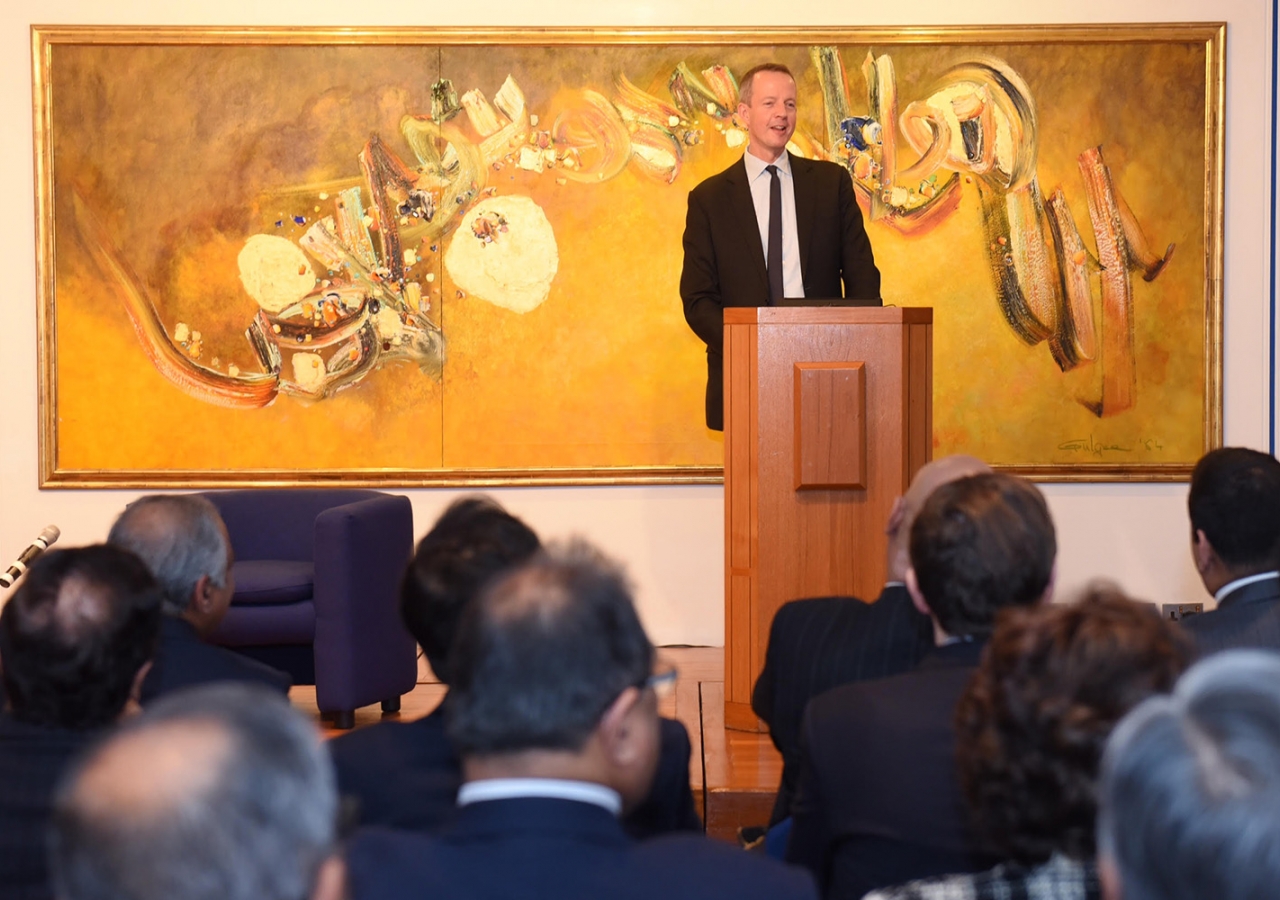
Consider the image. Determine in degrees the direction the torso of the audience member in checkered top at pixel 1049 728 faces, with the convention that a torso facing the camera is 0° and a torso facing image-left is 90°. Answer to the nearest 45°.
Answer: approximately 180°

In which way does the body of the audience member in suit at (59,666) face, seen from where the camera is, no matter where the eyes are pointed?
away from the camera

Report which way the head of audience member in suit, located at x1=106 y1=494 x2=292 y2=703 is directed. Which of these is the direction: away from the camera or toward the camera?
away from the camera

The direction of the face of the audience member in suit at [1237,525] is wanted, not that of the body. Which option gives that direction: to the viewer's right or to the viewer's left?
to the viewer's left

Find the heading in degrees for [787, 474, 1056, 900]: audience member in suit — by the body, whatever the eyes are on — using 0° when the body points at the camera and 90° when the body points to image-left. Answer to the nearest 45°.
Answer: approximately 180°

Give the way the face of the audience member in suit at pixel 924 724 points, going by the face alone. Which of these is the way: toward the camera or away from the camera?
away from the camera

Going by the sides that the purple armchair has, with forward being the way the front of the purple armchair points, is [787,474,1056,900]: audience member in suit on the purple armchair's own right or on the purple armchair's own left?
on the purple armchair's own left

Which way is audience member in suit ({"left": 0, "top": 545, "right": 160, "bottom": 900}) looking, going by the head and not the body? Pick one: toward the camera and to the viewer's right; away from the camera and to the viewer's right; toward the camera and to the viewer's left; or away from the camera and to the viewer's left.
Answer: away from the camera and to the viewer's right

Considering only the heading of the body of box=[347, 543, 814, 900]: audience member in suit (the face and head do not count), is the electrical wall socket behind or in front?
in front

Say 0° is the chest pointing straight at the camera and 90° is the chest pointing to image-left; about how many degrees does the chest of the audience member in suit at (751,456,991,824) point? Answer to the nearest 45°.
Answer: approximately 180°

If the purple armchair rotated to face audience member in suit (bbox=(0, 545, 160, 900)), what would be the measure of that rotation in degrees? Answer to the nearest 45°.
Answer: approximately 45° to its left

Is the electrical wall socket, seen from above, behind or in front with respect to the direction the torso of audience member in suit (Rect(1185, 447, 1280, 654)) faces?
in front

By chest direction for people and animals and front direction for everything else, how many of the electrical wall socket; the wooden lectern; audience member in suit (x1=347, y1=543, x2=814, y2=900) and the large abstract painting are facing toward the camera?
3

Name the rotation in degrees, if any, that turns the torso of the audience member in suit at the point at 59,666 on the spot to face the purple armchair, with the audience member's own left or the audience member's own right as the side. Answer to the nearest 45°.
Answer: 0° — they already face it
